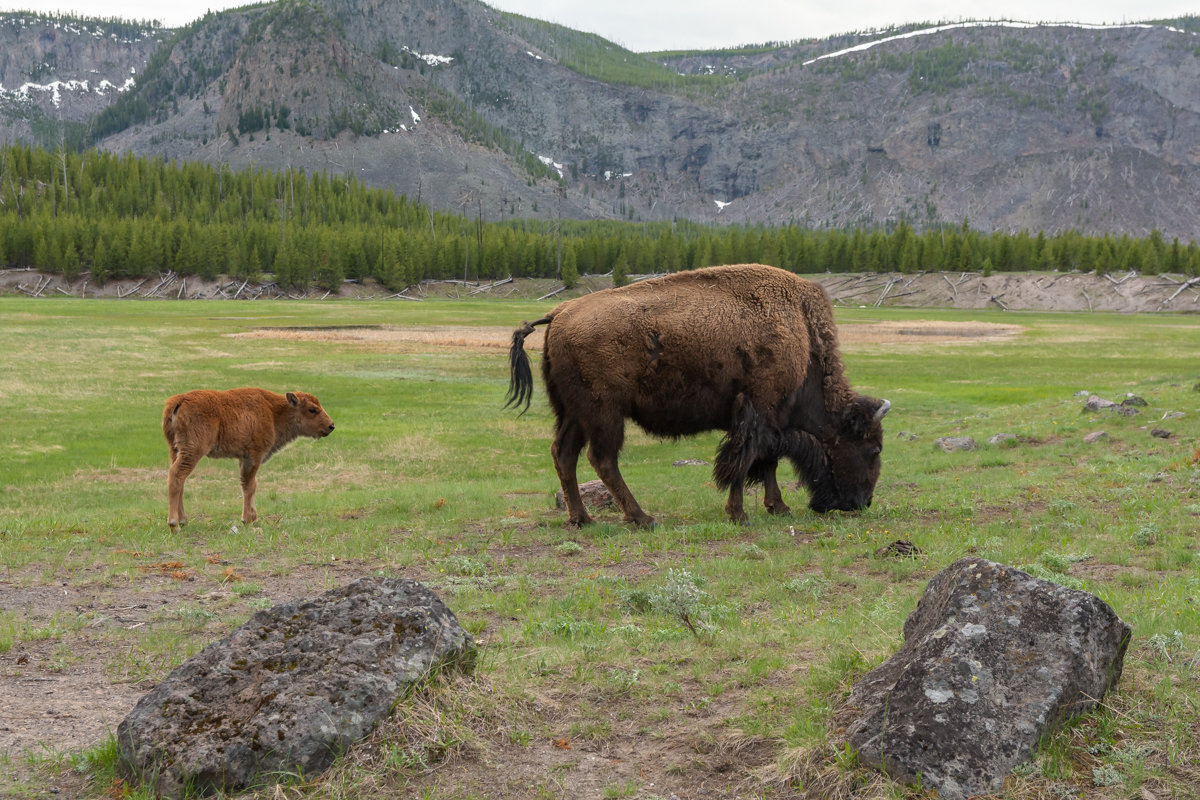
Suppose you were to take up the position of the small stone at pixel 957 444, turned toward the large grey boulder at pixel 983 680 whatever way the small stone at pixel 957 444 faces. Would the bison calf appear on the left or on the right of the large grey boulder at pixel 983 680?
right

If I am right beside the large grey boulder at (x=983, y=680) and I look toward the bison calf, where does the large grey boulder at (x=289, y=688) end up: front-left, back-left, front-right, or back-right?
front-left

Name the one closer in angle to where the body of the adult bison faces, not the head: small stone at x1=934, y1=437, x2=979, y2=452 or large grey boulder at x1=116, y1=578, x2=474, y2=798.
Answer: the small stone

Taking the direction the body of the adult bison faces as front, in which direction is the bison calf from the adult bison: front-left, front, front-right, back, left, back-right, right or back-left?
back

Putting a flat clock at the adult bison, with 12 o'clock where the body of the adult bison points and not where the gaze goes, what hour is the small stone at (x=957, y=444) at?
The small stone is roughly at 10 o'clock from the adult bison.

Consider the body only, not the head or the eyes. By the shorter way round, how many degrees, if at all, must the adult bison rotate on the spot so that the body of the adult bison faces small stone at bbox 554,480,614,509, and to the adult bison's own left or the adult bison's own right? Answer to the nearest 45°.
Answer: approximately 135° to the adult bison's own left

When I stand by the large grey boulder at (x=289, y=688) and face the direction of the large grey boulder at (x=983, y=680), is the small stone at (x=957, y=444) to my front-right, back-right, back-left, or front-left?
front-left

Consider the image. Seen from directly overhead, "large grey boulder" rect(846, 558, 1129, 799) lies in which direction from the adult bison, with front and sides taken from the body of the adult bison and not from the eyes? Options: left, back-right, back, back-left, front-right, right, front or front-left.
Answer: right

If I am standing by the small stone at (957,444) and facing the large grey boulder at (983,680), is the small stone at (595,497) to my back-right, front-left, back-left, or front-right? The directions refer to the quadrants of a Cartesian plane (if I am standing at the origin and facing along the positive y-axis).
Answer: front-right

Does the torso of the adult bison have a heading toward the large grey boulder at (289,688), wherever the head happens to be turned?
no

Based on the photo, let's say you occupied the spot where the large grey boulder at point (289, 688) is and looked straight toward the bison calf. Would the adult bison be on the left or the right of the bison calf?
right

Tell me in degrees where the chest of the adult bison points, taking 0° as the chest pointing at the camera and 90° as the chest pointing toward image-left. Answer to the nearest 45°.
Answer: approximately 270°
